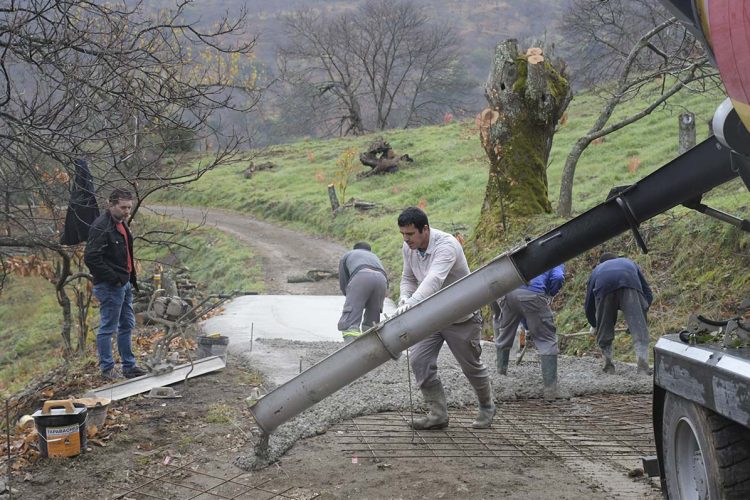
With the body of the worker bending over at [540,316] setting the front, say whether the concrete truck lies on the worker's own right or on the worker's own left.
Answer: on the worker's own right

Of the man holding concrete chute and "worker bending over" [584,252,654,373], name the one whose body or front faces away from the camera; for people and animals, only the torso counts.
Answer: the worker bending over

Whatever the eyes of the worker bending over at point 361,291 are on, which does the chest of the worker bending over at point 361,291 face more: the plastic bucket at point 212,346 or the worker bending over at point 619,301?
the plastic bucket

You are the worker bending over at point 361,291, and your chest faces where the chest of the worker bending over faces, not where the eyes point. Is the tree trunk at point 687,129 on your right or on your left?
on your right

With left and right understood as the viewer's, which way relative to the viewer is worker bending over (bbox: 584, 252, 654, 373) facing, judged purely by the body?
facing away from the viewer

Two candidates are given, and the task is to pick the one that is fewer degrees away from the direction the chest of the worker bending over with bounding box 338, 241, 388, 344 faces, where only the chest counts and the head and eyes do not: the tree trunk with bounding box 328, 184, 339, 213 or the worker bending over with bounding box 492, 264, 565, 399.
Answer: the tree trunk

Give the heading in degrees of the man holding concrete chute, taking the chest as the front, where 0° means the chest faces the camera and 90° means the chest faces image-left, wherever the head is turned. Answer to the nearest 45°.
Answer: approximately 45°

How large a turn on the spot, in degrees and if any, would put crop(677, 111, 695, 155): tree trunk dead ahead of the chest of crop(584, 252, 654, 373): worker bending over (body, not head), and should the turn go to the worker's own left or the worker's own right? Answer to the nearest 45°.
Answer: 0° — they already face it

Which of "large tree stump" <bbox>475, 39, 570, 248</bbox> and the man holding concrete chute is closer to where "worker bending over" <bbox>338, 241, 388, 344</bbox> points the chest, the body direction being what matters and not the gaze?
the large tree stump

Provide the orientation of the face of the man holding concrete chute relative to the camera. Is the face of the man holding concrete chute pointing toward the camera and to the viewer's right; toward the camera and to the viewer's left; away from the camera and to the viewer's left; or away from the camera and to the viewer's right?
toward the camera and to the viewer's left

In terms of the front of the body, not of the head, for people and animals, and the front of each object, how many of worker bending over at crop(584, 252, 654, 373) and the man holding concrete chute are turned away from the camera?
1
